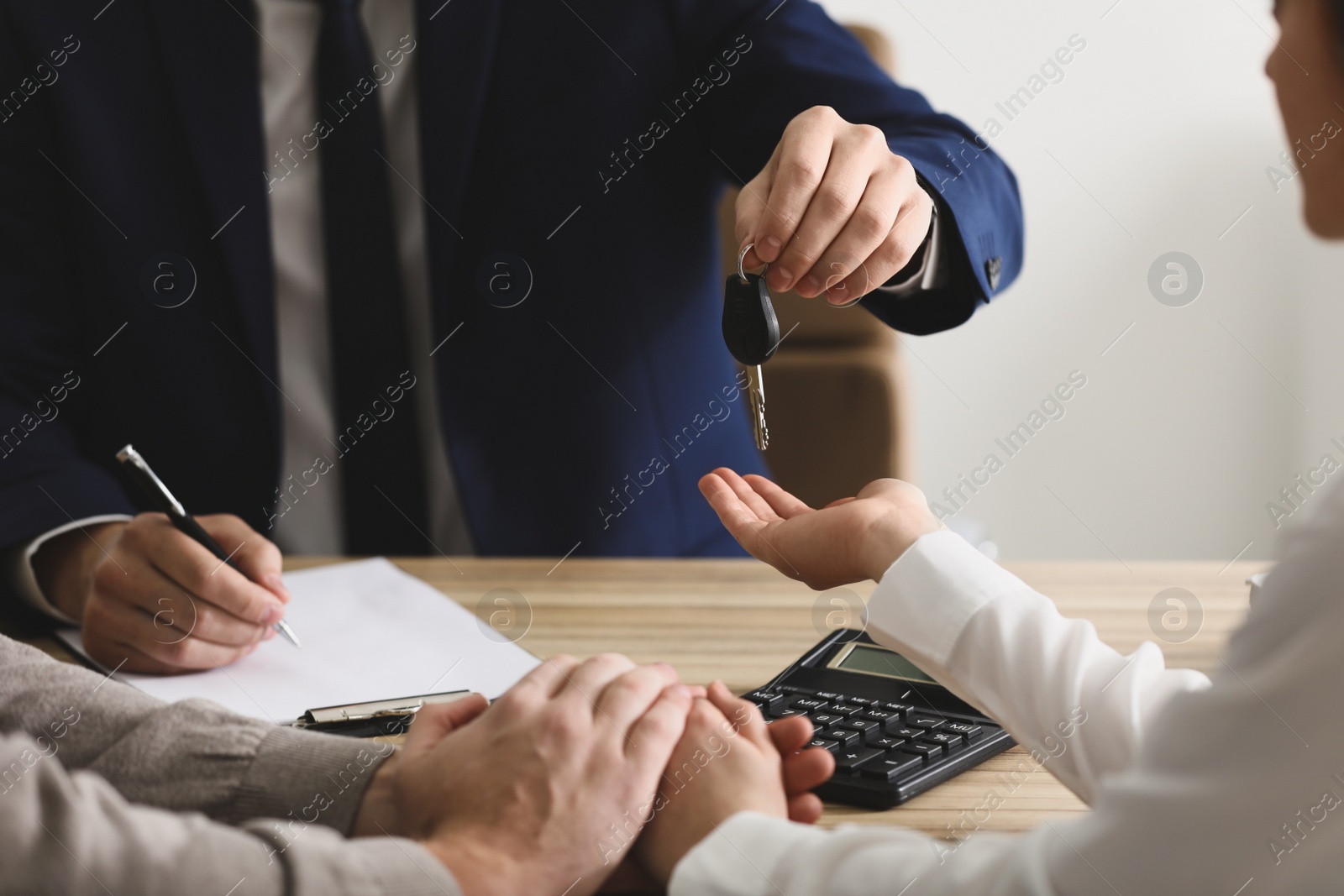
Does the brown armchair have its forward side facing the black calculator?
yes

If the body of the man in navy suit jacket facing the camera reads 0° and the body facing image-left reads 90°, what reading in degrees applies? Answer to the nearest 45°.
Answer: approximately 0°
